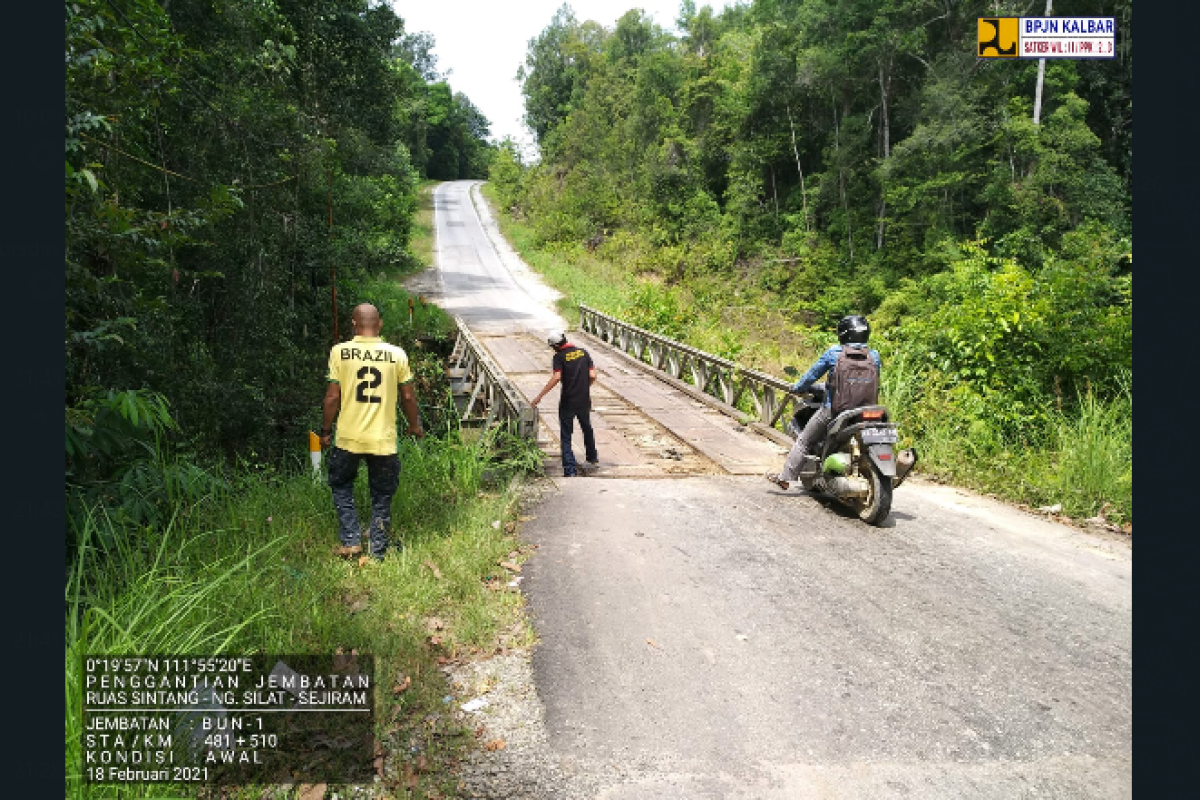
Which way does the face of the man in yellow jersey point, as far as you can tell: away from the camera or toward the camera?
away from the camera

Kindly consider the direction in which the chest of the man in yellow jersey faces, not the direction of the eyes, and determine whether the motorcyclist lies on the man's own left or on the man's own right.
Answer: on the man's own right

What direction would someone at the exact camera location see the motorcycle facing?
facing away from the viewer and to the left of the viewer

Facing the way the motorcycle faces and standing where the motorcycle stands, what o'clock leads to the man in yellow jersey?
The man in yellow jersey is roughly at 9 o'clock from the motorcycle.

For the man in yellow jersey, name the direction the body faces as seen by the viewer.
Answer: away from the camera
